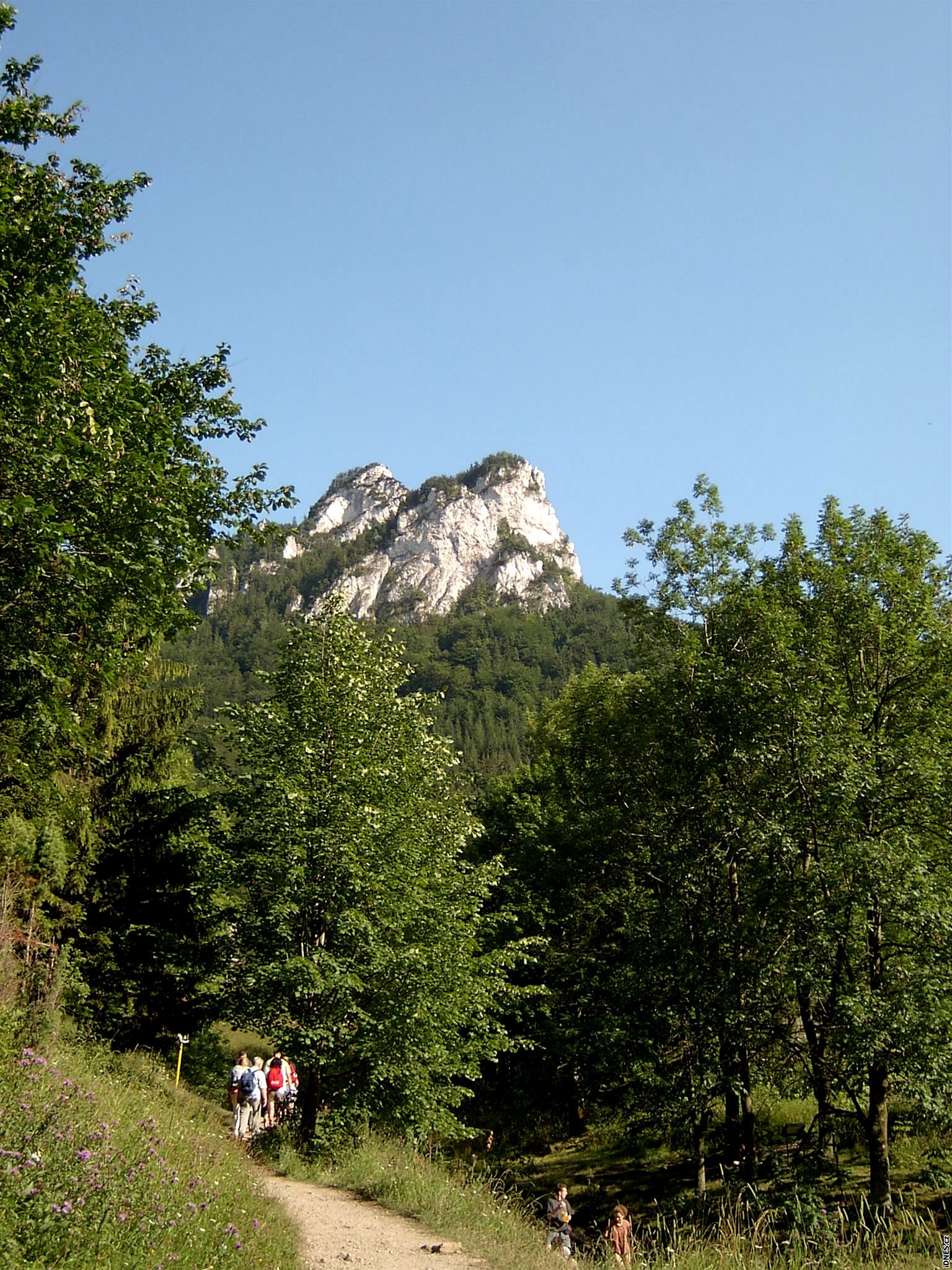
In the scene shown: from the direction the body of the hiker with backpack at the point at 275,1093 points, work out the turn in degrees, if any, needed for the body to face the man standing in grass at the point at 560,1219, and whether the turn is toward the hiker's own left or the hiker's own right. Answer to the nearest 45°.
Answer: approximately 135° to the hiker's own right

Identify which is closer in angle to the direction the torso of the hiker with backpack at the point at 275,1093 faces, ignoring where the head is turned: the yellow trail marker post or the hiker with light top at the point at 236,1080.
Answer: the yellow trail marker post

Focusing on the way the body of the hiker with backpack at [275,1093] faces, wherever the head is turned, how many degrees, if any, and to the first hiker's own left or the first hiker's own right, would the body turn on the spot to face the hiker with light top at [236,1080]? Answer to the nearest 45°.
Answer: approximately 135° to the first hiker's own left

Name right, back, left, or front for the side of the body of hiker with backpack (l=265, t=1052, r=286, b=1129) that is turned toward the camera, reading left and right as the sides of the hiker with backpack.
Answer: back

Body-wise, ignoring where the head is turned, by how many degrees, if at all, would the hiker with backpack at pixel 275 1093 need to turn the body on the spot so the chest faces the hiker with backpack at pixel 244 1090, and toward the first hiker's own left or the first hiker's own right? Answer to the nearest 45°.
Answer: approximately 135° to the first hiker's own left

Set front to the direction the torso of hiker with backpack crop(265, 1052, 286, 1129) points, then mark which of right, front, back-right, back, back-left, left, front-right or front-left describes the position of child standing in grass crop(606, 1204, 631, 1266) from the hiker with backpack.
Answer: back-right

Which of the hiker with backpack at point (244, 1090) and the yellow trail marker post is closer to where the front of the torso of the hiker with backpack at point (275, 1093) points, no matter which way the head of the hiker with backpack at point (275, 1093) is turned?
the yellow trail marker post
